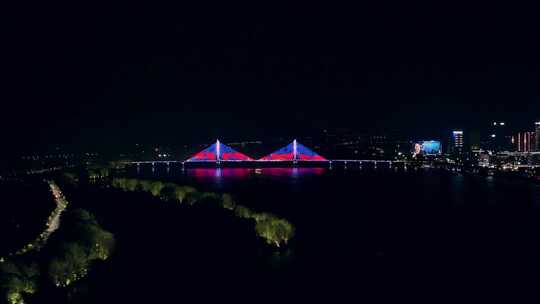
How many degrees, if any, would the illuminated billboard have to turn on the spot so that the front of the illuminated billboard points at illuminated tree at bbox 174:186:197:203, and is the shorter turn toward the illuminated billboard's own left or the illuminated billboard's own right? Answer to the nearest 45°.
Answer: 0° — it already faces it

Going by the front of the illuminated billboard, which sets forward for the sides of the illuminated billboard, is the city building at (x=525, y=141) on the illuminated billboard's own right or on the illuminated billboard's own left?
on the illuminated billboard's own left

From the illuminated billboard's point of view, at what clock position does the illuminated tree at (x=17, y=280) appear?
The illuminated tree is roughly at 12 o'clock from the illuminated billboard.

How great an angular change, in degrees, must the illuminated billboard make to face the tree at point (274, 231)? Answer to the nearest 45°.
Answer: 0° — it already faces it

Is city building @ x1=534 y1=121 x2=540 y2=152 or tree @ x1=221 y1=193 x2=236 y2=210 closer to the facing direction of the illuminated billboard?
the tree

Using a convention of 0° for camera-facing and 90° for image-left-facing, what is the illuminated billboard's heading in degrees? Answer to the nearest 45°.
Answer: approximately 0°

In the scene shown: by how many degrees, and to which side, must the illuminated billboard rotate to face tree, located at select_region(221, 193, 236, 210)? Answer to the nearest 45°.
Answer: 0° — it already faces it
